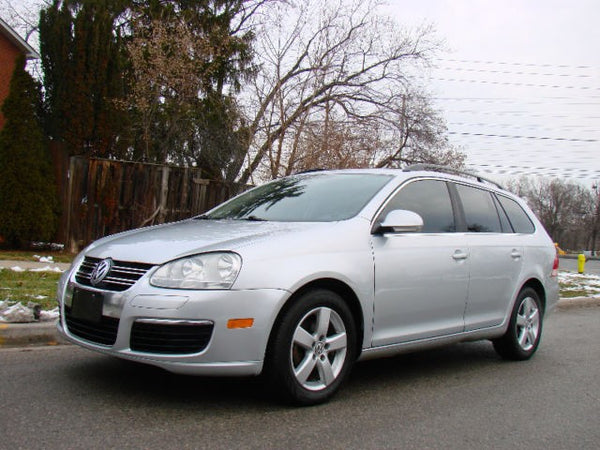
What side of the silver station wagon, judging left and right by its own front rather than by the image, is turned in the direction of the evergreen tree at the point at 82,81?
right

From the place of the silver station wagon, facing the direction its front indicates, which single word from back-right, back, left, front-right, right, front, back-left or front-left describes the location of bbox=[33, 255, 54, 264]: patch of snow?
right

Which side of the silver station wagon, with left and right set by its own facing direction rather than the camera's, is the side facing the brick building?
right

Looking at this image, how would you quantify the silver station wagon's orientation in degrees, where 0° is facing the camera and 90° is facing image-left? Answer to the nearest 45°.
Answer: approximately 45°

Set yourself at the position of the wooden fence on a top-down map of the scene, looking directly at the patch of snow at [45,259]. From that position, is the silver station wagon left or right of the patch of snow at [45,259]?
left

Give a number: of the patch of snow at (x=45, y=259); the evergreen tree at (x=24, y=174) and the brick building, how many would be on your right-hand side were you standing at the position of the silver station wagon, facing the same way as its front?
3

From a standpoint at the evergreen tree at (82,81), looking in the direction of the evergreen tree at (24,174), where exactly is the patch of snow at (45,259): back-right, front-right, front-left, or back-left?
front-left

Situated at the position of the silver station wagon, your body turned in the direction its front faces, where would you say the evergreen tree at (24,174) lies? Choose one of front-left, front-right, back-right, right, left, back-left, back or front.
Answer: right
